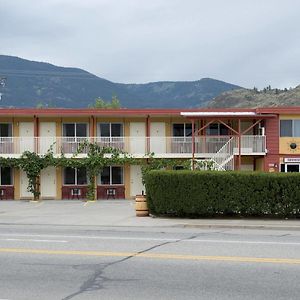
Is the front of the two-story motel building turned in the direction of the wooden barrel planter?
yes

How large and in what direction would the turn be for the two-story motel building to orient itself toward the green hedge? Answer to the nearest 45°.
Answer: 0° — it already faces it

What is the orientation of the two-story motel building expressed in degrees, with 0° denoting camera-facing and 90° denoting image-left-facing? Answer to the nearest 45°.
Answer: approximately 0°
